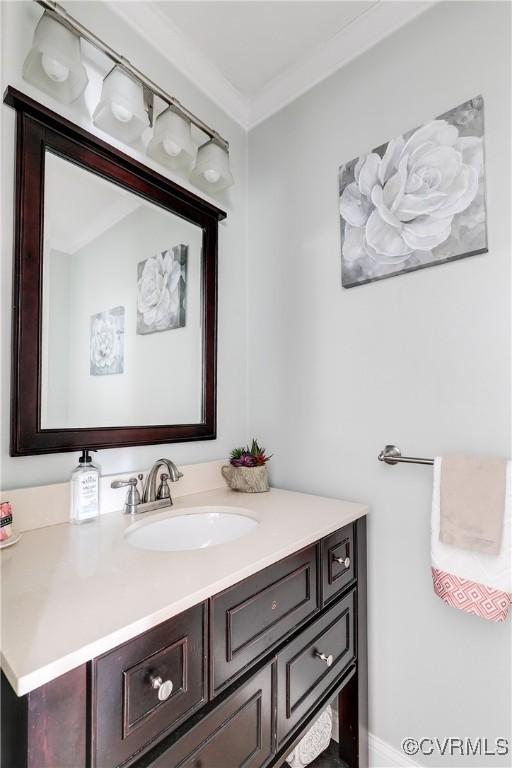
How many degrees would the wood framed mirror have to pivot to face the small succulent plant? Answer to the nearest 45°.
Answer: approximately 45° to its left

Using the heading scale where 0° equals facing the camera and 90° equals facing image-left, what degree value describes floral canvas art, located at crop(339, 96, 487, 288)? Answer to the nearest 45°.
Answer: approximately 45°

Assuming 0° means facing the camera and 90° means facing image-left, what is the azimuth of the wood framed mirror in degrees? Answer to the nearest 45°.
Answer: approximately 315°
